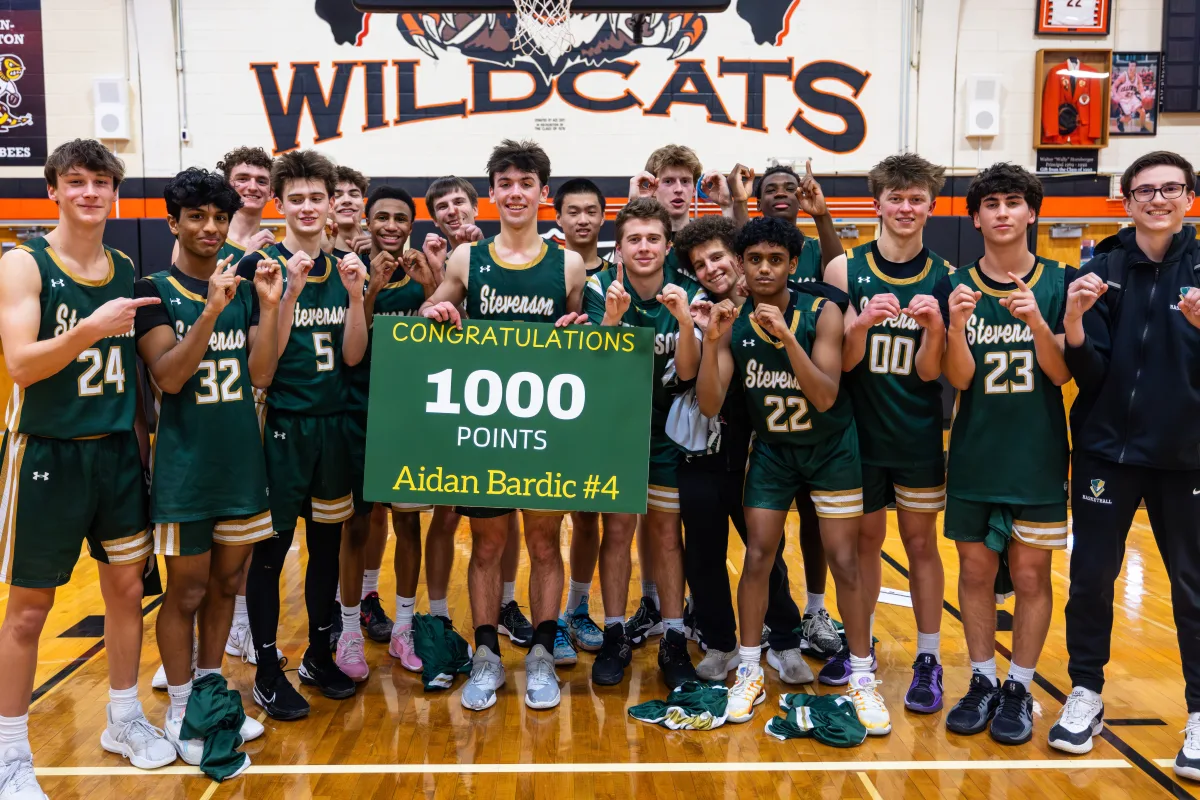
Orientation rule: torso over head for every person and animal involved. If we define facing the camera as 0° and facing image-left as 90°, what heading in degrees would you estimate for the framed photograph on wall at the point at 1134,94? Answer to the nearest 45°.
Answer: approximately 0°

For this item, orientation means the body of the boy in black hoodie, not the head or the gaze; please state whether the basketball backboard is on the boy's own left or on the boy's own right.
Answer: on the boy's own right

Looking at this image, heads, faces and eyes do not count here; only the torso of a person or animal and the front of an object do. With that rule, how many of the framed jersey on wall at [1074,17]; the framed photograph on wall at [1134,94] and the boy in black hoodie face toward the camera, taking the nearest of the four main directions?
3

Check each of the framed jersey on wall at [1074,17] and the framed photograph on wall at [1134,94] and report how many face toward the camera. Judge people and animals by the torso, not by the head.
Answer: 2

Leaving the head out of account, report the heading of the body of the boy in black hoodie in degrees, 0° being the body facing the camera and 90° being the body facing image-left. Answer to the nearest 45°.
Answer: approximately 0°

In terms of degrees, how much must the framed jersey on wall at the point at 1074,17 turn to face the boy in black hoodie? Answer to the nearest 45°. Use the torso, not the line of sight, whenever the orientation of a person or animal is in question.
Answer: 0° — it already faces them

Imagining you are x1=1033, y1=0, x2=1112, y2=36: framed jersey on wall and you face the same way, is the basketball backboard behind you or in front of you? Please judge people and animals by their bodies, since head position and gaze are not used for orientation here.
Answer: in front

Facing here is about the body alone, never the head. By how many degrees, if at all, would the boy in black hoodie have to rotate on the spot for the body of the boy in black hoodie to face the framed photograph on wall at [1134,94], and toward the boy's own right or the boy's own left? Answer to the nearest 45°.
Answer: approximately 180°
